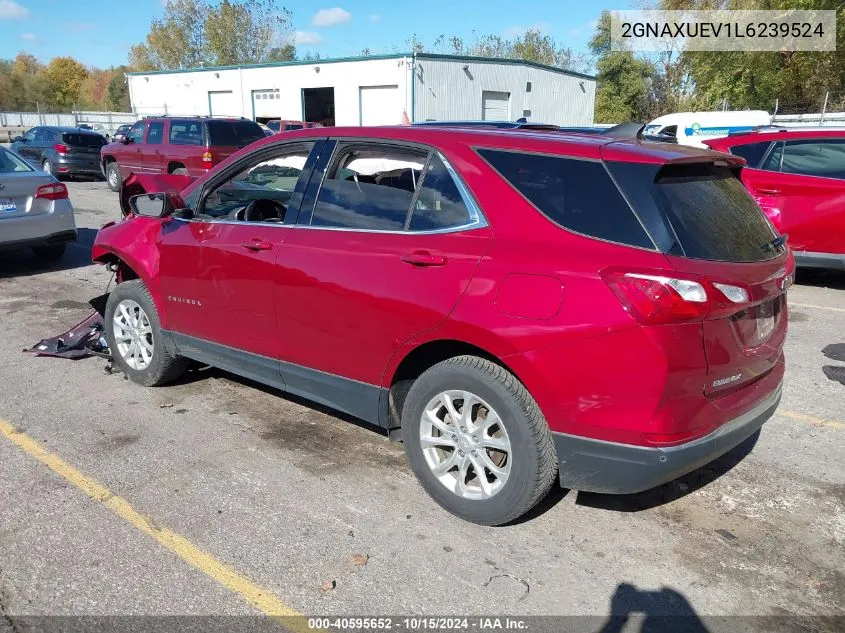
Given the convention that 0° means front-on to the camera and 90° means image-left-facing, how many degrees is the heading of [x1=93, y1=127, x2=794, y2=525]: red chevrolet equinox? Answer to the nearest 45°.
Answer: approximately 135°

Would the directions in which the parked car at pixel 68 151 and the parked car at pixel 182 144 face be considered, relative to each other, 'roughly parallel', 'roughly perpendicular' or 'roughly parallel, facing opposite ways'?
roughly parallel

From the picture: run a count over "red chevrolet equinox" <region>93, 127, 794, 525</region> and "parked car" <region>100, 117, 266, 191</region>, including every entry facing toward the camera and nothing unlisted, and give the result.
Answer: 0

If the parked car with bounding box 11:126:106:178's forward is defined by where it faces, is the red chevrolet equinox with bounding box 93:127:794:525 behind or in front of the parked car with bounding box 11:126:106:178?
behind

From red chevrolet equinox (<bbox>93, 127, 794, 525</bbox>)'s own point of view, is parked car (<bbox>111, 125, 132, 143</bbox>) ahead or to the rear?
ahead

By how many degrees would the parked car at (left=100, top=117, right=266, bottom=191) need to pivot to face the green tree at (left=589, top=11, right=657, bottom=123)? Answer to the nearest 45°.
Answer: approximately 90° to its right

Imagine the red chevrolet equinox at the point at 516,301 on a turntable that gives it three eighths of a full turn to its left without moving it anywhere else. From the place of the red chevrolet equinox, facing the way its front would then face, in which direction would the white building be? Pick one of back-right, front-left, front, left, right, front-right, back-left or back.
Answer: back

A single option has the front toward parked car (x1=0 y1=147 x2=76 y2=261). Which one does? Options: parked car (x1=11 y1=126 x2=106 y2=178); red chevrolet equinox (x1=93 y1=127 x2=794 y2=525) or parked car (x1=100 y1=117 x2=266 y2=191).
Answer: the red chevrolet equinox

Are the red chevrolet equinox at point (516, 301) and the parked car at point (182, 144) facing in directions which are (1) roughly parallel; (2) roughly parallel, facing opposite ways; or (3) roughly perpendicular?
roughly parallel

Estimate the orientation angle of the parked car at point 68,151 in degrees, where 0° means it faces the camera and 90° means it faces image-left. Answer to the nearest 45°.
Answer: approximately 135°

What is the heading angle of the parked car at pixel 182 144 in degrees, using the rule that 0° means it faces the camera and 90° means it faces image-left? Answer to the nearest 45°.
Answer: approximately 135°

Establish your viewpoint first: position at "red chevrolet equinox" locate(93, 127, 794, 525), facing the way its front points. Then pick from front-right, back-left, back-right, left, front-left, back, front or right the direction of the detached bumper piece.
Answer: front

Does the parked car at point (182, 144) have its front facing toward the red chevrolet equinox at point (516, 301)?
no

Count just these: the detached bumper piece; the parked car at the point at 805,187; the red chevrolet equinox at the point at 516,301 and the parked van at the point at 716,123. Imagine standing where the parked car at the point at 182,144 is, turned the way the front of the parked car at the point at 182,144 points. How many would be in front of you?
0

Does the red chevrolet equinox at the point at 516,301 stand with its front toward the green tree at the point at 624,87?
no

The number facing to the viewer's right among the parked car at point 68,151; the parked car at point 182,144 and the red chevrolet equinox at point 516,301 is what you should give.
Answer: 0

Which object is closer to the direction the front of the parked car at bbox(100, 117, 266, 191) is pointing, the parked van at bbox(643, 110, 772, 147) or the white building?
the white building

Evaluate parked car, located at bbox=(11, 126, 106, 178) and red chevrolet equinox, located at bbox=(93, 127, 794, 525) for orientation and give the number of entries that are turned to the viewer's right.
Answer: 0

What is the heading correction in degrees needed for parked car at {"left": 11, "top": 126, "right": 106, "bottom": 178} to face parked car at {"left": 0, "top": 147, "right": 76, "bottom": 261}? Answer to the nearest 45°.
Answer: approximately 135° to its left

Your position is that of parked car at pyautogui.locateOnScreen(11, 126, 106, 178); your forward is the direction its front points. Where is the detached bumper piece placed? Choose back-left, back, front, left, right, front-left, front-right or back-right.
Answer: back-left
